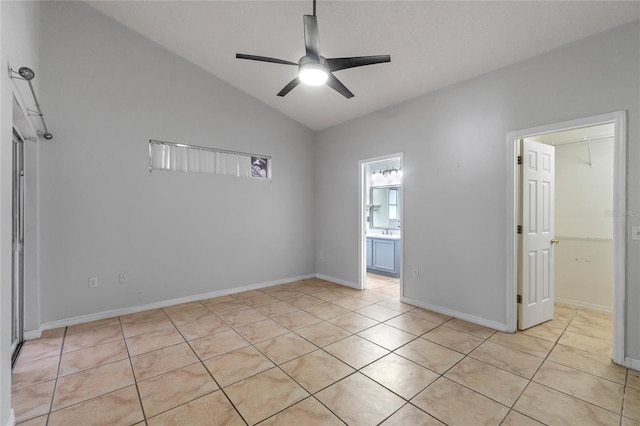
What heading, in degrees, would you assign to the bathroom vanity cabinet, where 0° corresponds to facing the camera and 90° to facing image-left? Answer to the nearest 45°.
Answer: approximately 45°

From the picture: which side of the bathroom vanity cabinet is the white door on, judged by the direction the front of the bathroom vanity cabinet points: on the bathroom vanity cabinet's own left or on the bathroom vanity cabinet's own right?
on the bathroom vanity cabinet's own left

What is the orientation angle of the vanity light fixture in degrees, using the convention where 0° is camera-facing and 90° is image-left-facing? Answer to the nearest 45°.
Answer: approximately 45°

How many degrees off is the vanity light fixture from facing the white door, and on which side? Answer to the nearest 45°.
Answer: approximately 90° to its left

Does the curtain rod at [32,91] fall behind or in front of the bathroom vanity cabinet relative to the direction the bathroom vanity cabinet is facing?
in front

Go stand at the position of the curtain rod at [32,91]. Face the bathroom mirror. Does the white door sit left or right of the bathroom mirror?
right
